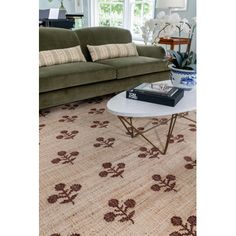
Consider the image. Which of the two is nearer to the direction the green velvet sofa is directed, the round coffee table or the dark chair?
the round coffee table

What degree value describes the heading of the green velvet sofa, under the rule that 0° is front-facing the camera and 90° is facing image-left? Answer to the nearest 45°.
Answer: approximately 315°
